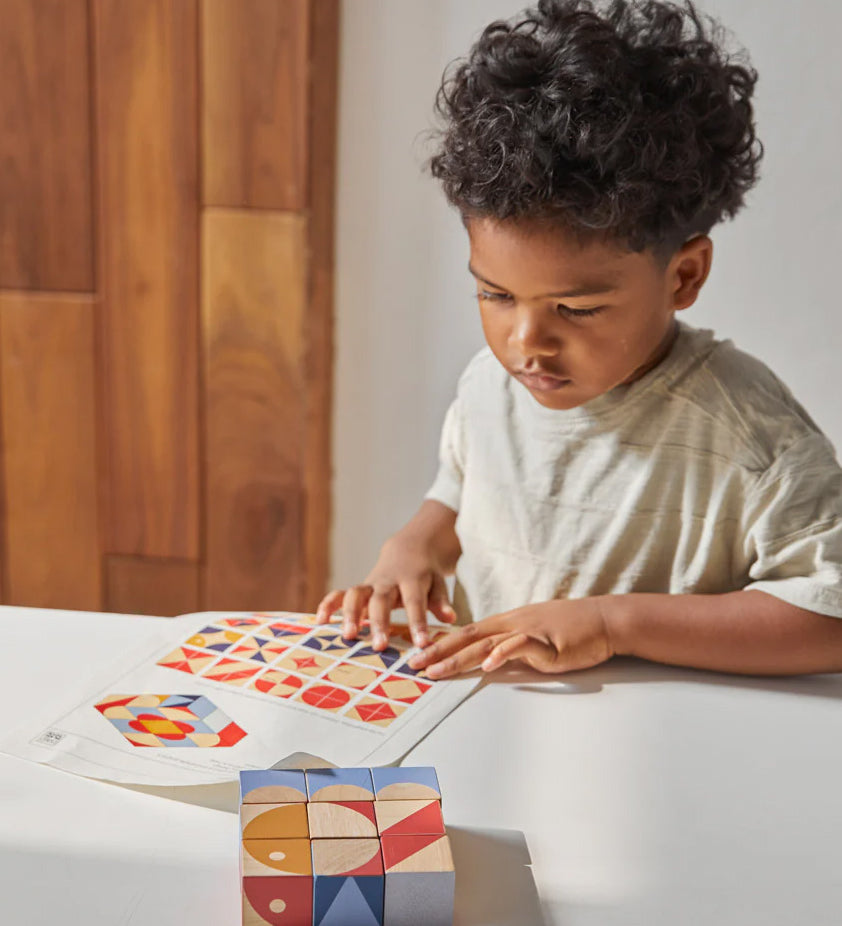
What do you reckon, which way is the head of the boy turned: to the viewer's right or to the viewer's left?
to the viewer's left

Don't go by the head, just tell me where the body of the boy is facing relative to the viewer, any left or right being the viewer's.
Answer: facing the viewer and to the left of the viewer
